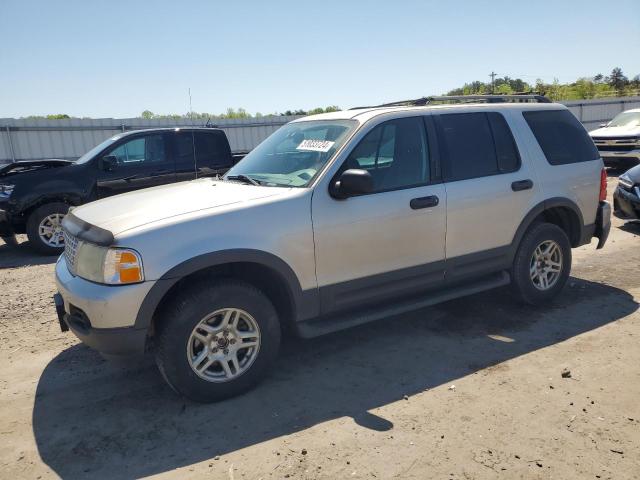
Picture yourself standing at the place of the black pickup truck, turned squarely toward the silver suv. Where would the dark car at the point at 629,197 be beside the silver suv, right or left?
left

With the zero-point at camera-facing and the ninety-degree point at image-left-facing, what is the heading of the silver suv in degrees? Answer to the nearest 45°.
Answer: approximately 45°

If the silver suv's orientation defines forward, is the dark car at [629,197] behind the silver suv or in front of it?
behind

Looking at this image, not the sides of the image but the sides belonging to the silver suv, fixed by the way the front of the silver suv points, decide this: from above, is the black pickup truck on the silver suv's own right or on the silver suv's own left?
on the silver suv's own right

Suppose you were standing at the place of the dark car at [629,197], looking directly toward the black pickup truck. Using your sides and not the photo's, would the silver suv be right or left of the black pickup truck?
left
